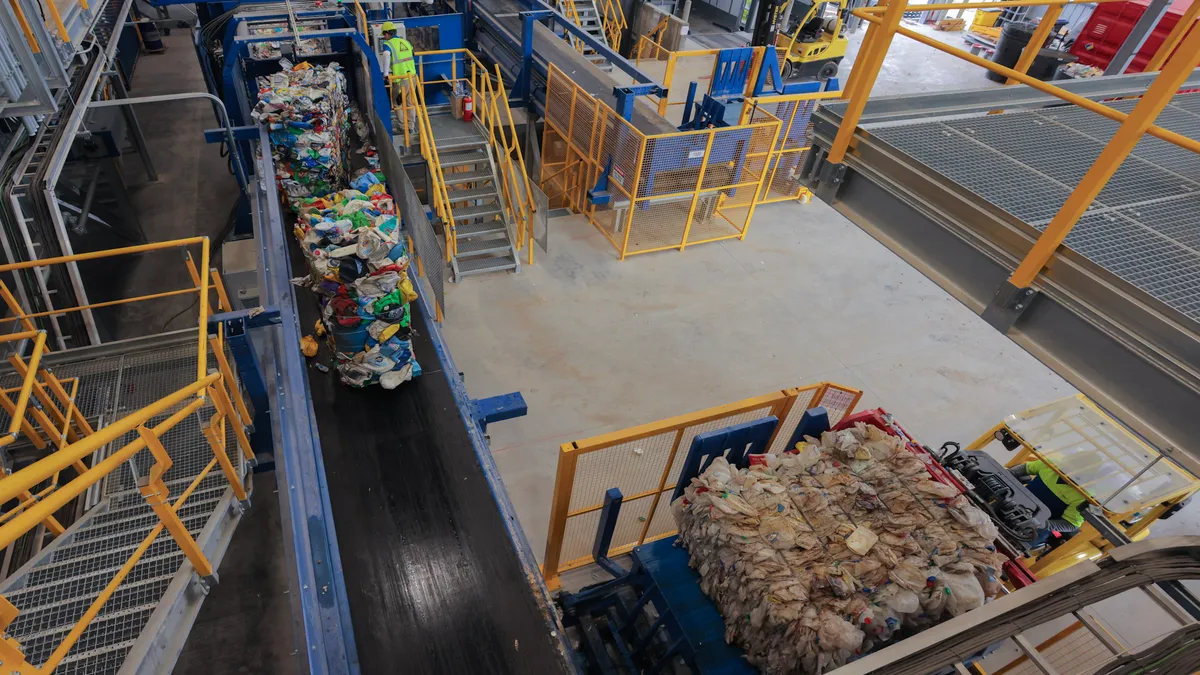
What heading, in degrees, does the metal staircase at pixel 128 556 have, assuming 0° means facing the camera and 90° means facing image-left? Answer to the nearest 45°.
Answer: approximately 45°

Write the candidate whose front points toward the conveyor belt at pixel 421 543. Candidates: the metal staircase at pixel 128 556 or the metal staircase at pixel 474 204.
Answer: the metal staircase at pixel 474 204

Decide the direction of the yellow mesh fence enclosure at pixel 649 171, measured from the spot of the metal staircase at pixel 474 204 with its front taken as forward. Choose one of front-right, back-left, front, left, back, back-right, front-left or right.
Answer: left

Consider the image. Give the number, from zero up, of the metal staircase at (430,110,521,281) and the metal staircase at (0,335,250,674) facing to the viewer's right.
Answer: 0

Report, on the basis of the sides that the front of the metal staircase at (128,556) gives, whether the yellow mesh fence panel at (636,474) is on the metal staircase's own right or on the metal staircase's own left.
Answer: on the metal staircase's own left

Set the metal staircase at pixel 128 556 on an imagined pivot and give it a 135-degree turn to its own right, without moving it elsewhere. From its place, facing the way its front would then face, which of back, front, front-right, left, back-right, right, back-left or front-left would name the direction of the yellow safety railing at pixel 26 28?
front

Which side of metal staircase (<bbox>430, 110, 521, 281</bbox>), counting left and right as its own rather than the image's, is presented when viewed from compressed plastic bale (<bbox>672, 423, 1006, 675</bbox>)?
front

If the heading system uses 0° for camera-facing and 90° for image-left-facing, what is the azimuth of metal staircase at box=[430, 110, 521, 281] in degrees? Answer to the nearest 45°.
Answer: approximately 0°
